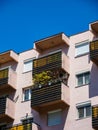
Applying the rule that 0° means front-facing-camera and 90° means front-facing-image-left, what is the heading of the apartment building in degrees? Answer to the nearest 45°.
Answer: approximately 45°
